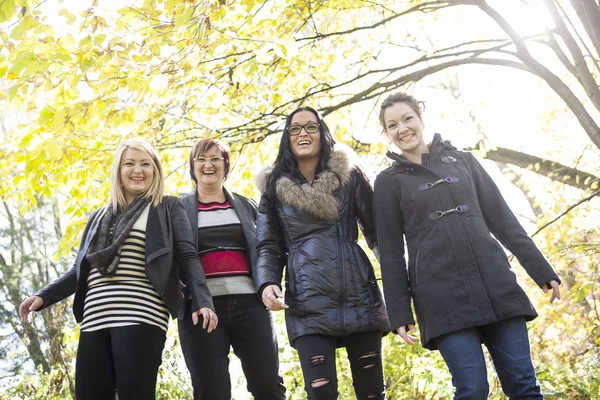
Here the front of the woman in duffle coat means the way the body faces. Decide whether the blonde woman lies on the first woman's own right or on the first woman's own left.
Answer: on the first woman's own right

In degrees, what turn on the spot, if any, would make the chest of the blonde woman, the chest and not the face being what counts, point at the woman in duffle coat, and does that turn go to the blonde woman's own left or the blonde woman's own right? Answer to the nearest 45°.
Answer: approximately 45° to the blonde woman's own left

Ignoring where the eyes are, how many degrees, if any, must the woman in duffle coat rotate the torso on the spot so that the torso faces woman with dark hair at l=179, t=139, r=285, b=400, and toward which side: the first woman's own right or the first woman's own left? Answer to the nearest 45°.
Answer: approximately 90° to the first woman's own right
